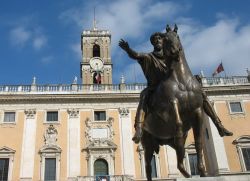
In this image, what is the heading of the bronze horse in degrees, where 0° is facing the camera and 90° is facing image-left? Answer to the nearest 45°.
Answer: approximately 315°

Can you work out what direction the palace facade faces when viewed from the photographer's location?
facing the viewer

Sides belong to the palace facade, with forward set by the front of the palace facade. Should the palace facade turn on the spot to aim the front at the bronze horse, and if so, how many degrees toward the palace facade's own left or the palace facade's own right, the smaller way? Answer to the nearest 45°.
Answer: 0° — it already faces it

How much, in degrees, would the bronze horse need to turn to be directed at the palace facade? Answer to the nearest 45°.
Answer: approximately 135° to its left

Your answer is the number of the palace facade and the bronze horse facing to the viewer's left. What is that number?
0
